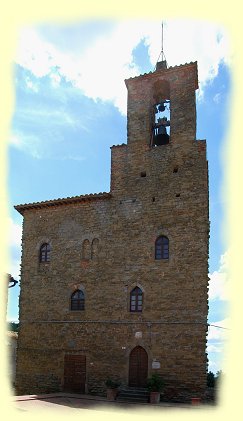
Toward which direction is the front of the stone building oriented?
toward the camera
